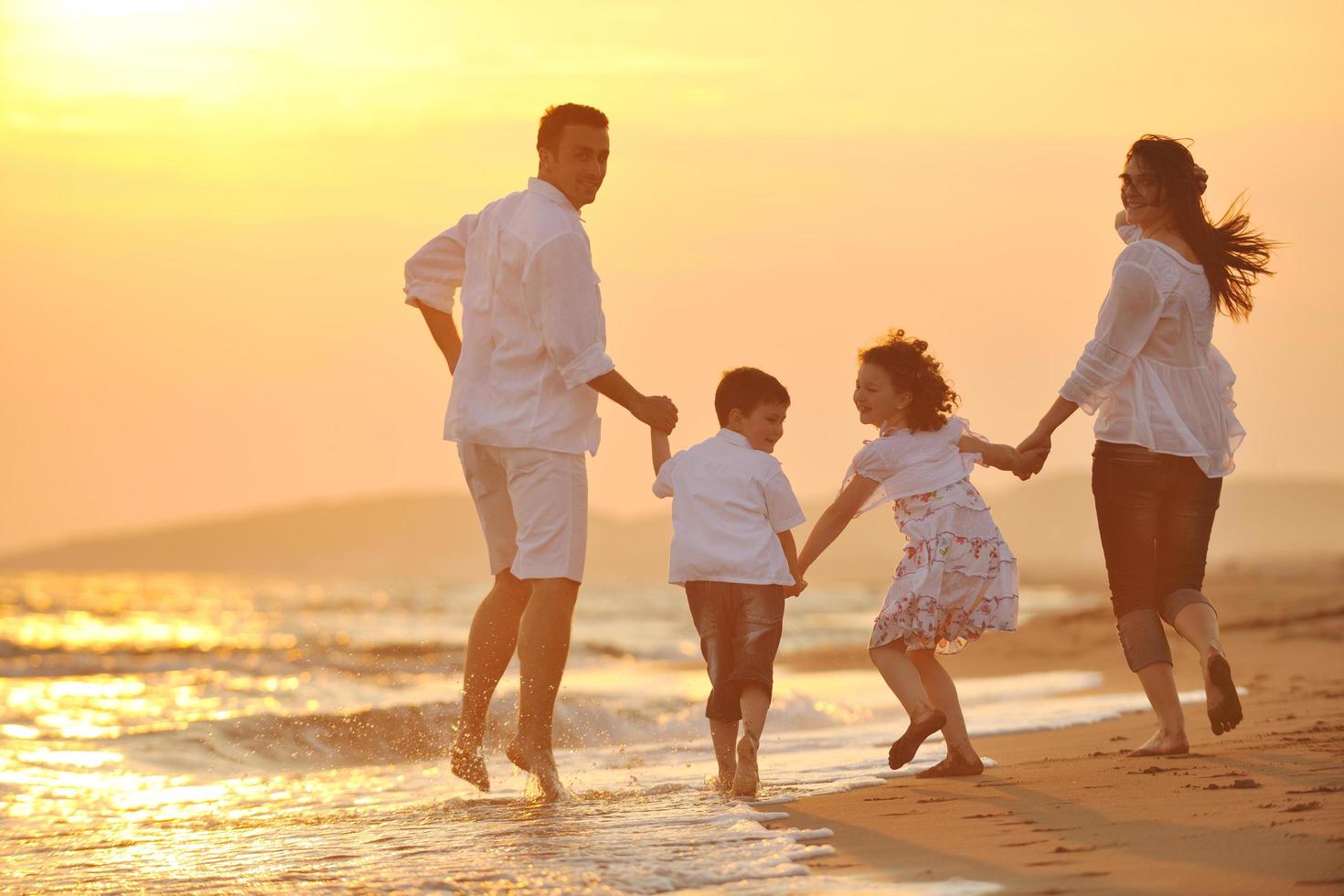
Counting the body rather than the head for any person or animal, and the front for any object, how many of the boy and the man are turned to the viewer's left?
0

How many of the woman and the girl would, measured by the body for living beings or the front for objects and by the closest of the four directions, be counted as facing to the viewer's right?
0

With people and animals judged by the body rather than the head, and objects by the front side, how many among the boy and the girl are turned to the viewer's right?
0

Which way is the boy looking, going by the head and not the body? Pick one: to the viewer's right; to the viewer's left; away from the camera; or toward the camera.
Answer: to the viewer's right

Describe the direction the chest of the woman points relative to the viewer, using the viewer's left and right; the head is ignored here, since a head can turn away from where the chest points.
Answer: facing away from the viewer and to the left of the viewer

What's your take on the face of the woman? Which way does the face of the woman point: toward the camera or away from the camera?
toward the camera

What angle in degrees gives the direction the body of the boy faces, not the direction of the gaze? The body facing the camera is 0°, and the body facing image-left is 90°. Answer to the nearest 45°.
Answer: approximately 180°

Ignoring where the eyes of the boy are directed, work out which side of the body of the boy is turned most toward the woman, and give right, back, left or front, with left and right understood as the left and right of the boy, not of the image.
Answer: right

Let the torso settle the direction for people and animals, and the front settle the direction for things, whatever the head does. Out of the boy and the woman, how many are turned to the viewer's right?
0

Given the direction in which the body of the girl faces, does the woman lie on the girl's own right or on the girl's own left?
on the girl's own right

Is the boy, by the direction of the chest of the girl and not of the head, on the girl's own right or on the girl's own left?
on the girl's own left

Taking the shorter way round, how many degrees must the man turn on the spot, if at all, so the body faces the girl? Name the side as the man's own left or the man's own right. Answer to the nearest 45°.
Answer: approximately 45° to the man's own right
